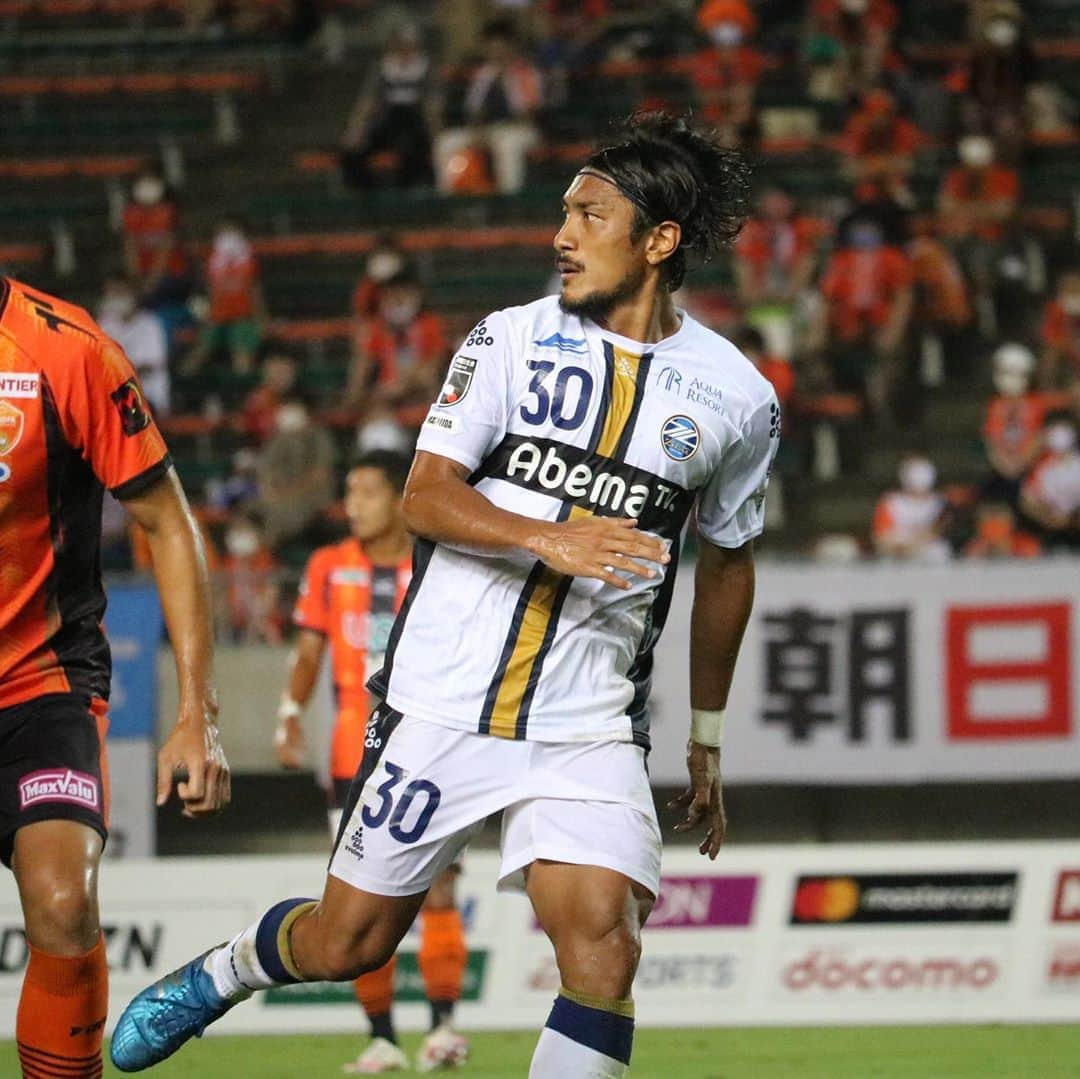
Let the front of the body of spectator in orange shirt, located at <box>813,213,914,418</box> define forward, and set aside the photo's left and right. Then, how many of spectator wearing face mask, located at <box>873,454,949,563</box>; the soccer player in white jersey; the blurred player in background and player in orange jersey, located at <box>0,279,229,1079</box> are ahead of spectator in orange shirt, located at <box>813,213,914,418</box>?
4

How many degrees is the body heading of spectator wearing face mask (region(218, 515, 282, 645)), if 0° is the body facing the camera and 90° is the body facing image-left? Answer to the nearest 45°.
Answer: approximately 0°

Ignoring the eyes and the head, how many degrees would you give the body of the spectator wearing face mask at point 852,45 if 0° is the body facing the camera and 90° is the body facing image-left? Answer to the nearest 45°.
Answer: approximately 0°

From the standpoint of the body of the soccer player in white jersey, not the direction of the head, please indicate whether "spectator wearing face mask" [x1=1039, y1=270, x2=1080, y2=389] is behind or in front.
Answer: behind

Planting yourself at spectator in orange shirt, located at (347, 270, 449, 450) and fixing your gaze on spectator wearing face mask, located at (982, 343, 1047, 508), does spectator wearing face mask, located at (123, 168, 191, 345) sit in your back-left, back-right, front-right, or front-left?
back-left

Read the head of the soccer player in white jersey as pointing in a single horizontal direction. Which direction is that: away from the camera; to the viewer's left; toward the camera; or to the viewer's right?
to the viewer's left

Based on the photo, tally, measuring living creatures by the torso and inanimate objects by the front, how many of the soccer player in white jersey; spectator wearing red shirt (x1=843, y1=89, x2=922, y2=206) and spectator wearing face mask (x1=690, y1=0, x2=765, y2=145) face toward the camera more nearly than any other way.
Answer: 3
